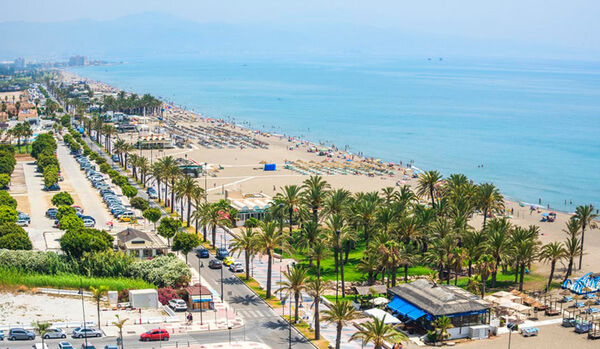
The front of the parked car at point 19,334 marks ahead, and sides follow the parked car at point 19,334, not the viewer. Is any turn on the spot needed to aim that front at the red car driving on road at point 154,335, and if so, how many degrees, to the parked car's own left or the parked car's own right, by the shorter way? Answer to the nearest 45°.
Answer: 0° — it already faces it

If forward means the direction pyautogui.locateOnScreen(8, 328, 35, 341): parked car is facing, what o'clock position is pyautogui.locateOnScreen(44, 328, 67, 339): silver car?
The silver car is roughly at 12 o'clock from the parked car.

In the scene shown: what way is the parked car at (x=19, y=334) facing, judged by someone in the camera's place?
facing to the right of the viewer
